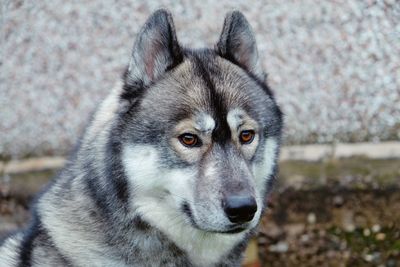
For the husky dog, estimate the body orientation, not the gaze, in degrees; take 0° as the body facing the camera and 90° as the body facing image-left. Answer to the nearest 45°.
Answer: approximately 315°
